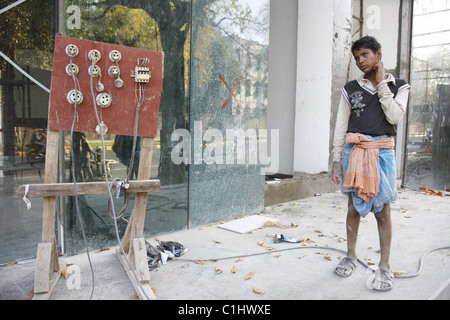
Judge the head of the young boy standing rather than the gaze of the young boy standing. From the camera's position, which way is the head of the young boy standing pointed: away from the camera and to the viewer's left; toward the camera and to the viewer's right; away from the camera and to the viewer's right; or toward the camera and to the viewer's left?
toward the camera and to the viewer's left

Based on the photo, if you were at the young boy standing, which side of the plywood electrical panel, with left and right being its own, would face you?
left

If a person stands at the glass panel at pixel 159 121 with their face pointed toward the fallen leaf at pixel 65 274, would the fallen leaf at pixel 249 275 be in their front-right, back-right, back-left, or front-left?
front-left

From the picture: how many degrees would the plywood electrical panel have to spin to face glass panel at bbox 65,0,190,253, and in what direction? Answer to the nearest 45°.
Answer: approximately 135° to its left

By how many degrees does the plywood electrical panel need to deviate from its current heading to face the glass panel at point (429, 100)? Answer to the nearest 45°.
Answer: approximately 135° to its left

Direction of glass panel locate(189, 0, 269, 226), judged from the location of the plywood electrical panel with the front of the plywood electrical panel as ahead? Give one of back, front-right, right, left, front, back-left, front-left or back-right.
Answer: back-left

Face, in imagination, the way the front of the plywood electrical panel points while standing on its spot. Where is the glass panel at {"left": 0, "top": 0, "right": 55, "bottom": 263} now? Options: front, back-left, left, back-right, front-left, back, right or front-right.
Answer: back-right

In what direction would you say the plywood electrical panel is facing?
toward the camera
